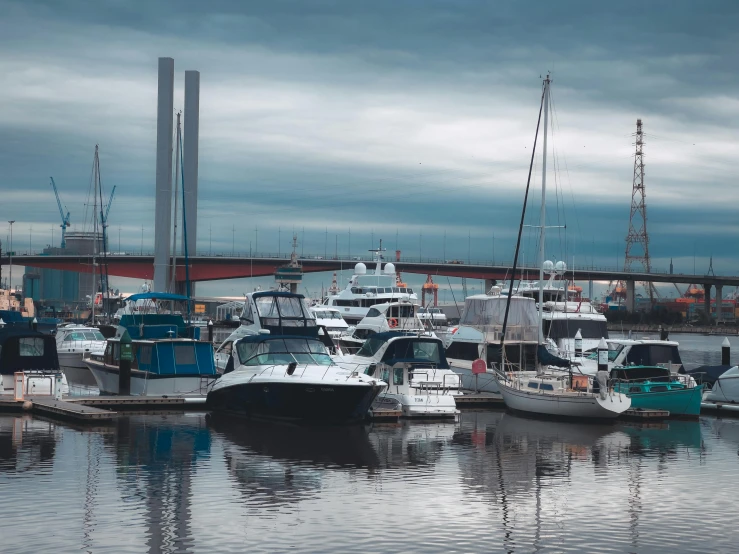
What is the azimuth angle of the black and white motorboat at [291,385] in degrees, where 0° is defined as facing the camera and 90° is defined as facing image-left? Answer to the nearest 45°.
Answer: approximately 315°

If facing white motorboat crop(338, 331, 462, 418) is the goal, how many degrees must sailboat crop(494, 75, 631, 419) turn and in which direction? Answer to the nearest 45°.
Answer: approximately 45° to its left

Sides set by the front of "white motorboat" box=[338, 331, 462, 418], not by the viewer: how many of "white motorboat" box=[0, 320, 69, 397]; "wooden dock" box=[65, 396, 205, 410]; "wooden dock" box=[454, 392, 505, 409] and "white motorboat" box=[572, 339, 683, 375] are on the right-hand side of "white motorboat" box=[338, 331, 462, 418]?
2

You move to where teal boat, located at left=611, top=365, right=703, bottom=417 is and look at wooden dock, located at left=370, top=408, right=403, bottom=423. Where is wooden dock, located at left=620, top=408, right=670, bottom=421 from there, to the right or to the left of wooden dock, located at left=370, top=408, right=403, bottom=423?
left

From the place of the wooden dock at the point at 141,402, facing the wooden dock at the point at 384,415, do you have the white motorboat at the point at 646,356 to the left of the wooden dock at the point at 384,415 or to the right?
left

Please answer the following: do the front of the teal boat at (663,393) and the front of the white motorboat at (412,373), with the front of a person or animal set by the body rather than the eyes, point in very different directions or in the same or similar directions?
very different directions

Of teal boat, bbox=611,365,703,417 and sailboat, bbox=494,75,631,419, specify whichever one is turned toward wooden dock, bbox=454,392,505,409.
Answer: the sailboat

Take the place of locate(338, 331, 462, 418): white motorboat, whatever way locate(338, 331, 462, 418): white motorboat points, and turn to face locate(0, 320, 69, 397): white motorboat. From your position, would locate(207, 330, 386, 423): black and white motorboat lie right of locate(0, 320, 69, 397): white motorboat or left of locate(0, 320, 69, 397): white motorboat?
left

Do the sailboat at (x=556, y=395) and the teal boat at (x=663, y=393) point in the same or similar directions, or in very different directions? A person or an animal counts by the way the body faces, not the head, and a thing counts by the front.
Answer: very different directions

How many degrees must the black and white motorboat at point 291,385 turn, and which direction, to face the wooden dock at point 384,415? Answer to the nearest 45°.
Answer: approximately 45° to its left

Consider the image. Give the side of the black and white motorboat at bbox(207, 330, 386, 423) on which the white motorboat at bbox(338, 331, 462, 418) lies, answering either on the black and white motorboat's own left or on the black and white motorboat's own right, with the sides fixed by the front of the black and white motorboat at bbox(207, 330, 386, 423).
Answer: on the black and white motorboat's own left
